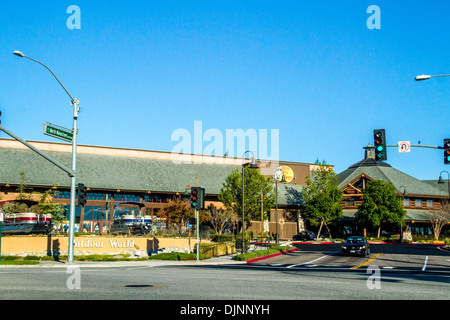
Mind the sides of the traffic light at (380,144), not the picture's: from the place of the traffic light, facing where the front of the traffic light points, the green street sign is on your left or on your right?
on your right

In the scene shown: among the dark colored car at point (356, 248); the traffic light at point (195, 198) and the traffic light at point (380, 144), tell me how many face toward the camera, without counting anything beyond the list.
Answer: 3

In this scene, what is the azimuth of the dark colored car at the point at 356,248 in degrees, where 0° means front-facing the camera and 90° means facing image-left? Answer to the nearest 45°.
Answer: approximately 0°

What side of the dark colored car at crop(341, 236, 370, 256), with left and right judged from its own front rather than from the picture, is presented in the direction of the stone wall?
right

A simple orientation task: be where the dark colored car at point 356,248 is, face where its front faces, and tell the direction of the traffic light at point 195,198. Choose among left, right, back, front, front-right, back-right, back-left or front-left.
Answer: front-right

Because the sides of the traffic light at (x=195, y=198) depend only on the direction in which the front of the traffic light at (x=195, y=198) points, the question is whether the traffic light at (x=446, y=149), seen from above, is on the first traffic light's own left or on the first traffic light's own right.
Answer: on the first traffic light's own left

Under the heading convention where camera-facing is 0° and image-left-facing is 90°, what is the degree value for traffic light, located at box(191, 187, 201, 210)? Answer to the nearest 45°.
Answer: approximately 0°
